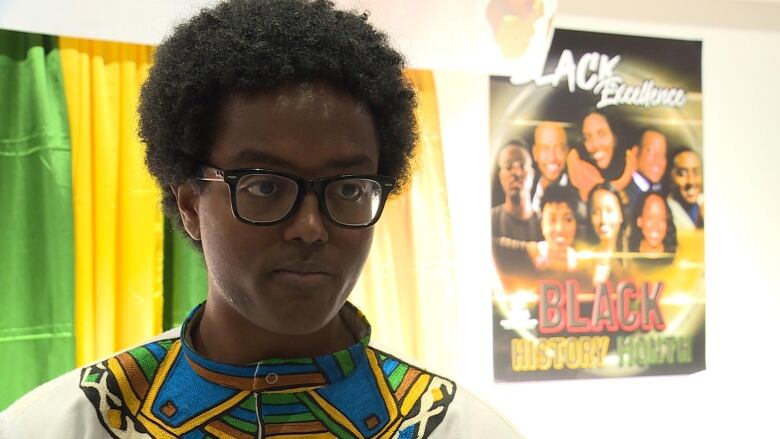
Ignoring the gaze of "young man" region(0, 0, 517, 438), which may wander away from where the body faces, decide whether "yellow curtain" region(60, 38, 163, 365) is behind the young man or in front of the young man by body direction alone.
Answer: behind

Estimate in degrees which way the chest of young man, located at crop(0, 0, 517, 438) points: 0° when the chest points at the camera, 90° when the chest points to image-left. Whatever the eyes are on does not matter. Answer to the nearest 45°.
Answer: approximately 0°

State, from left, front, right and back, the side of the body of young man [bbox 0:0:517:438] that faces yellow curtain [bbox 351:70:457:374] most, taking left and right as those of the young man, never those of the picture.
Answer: back

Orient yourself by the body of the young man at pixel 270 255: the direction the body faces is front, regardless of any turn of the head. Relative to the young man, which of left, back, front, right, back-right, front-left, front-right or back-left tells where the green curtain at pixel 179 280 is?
back

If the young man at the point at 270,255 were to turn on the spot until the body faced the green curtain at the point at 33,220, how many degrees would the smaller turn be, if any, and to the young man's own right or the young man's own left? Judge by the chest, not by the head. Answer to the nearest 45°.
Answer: approximately 135° to the young man's own right

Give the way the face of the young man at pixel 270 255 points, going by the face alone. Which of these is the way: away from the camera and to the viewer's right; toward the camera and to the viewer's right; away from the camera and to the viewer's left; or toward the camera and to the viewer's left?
toward the camera and to the viewer's right
